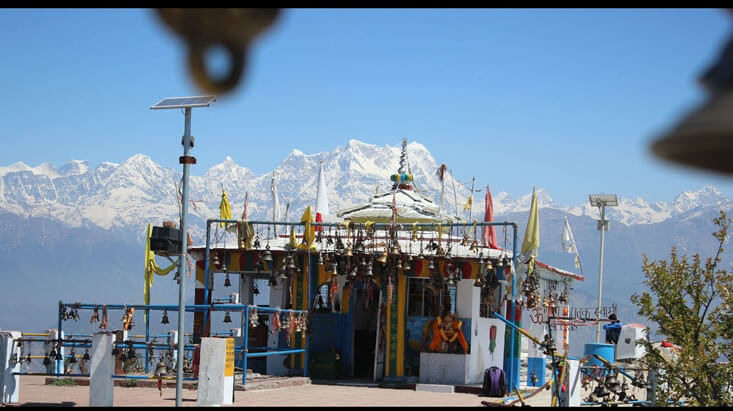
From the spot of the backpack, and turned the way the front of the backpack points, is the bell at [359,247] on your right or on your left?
on your right

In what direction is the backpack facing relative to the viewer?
toward the camera

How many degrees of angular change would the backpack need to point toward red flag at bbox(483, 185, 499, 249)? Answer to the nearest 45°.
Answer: approximately 180°

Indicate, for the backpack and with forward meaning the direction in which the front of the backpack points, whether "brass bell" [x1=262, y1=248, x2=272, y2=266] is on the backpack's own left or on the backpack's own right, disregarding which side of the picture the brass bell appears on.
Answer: on the backpack's own right

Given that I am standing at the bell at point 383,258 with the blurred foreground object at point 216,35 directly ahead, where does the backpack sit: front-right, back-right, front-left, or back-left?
front-left

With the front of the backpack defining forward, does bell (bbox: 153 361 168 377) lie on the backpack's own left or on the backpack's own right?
on the backpack's own right

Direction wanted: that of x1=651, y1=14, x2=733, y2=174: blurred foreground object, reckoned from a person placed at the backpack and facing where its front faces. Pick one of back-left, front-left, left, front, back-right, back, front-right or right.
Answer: front

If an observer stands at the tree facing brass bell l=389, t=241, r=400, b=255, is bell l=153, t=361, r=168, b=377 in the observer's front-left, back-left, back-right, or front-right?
front-left

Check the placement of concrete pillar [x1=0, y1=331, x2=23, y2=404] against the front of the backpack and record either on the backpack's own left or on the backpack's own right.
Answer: on the backpack's own right

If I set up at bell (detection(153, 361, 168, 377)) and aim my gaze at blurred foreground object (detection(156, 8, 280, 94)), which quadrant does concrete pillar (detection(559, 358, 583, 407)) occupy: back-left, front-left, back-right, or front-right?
front-left

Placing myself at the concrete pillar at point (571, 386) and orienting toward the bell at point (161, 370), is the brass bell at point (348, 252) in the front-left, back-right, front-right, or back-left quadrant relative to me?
front-right

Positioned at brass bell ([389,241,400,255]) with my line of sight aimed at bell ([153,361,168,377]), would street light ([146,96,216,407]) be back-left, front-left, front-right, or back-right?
front-left
